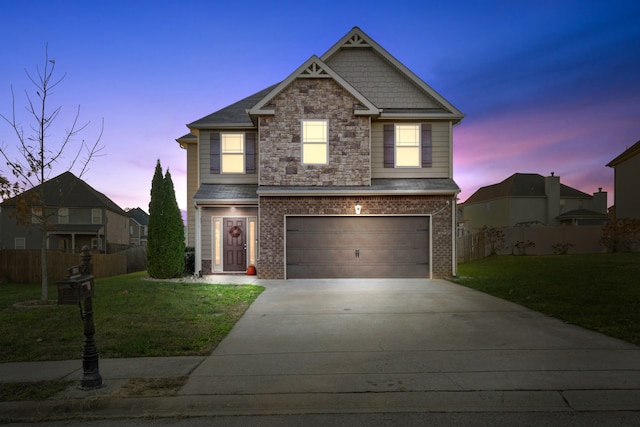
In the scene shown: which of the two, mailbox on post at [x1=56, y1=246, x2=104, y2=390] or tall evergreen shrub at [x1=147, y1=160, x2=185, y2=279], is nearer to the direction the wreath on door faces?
the mailbox on post

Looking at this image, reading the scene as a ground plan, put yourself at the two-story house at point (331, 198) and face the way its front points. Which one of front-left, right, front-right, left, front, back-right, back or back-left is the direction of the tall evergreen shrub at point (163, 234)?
right

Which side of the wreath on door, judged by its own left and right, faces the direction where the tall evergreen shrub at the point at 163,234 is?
right

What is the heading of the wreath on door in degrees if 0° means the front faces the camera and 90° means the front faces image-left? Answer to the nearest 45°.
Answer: approximately 0°

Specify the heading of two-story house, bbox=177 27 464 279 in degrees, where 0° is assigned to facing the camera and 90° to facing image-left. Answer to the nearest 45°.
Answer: approximately 0°

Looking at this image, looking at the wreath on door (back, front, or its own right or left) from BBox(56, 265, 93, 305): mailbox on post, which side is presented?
front
